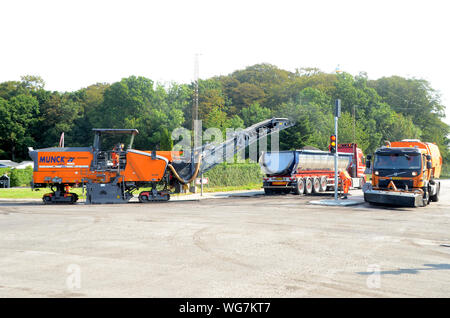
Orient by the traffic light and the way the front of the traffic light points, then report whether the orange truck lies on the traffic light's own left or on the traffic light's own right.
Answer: on the traffic light's own left

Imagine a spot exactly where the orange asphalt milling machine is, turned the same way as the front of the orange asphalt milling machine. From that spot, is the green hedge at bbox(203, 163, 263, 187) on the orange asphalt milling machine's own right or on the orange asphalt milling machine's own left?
on the orange asphalt milling machine's own left

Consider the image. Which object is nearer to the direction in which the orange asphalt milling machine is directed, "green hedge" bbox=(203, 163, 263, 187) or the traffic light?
the traffic light

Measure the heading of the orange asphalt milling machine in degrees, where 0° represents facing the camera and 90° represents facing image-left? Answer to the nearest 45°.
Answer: approximately 270°

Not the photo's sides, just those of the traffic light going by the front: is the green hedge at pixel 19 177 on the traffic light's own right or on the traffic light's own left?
on the traffic light's own right

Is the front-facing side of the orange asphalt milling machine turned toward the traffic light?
yes

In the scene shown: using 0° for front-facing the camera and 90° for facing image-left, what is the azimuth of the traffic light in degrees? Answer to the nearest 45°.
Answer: approximately 0°

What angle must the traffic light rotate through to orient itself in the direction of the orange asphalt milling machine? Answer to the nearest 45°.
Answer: approximately 90° to its right

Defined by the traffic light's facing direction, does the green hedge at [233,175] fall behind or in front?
behind

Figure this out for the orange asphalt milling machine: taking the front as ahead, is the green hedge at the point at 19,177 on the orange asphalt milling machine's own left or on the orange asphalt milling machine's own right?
on the orange asphalt milling machine's own left

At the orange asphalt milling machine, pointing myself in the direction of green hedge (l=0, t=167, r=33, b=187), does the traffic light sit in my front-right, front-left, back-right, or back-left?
back-right

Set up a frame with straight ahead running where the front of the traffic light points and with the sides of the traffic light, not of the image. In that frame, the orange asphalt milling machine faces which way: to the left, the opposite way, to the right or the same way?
to the left

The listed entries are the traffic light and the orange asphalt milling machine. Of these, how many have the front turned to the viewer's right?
1

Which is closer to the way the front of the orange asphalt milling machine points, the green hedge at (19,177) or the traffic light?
the traffic light

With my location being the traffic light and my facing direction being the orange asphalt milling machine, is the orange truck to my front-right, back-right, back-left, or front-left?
back-left
